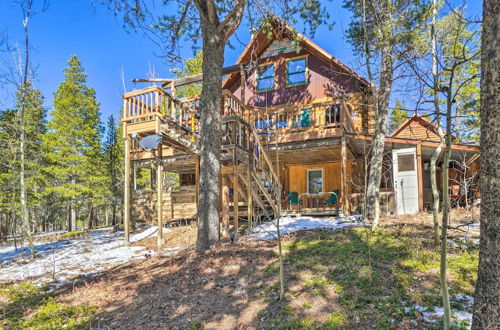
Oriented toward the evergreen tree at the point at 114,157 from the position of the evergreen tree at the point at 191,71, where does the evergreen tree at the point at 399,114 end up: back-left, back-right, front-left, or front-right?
back-left

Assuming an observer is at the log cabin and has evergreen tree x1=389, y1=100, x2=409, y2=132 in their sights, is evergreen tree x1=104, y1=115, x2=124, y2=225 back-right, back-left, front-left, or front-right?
back-left

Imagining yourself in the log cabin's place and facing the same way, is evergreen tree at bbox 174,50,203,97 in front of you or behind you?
behind

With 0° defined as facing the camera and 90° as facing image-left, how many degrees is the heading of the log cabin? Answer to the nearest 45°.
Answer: approximately 0°

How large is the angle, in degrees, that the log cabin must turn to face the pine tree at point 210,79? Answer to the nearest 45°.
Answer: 0° — it already faces it

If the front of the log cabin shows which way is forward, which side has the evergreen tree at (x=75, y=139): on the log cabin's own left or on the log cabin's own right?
on the log cabin's own right

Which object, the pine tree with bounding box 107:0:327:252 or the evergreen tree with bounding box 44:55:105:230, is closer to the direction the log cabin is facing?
the pine tree

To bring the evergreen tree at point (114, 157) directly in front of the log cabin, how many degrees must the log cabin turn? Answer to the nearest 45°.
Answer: approximately 135° to its right
